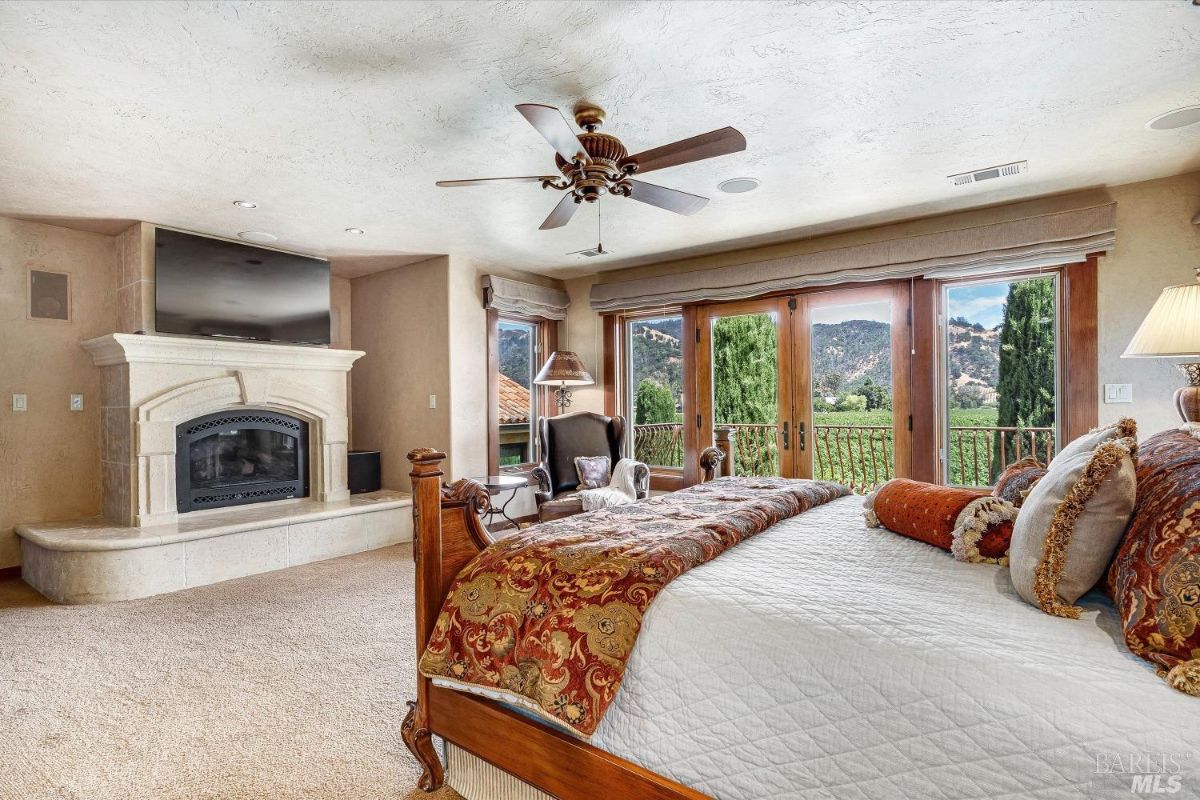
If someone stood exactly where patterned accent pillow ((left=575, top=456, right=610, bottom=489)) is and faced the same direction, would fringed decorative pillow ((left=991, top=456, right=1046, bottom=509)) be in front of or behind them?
in front

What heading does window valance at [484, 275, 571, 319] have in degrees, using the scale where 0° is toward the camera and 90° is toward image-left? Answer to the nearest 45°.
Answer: approximately 315°

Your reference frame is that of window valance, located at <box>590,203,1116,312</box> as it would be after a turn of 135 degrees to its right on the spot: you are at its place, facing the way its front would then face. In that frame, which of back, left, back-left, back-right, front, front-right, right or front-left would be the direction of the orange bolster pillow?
back

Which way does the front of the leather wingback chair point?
toward the camera

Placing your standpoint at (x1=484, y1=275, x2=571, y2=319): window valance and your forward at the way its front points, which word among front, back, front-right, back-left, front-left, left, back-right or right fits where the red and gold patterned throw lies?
front-right

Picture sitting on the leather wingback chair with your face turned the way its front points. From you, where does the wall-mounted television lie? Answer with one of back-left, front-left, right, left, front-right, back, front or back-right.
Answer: right

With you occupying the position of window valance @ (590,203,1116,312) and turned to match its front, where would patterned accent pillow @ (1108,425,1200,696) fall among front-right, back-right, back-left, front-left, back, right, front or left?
front-left

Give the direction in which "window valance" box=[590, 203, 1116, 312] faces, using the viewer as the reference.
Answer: facing the viewer and to the left of the viewer

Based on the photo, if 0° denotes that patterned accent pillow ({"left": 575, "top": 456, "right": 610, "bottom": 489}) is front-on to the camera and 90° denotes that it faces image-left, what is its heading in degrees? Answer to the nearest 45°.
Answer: approximately 0°

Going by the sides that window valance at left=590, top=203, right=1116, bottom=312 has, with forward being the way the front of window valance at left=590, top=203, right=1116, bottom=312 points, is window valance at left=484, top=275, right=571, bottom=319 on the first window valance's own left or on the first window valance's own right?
on the first window valance's own right

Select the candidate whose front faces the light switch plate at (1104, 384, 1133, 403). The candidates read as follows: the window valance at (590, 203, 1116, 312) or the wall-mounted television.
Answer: the wall-mounted television

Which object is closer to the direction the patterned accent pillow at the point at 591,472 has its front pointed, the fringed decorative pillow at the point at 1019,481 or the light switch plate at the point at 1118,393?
the fringed decorative pillow

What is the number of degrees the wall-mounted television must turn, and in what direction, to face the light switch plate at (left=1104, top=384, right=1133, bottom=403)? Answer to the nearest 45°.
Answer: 0° — it already faces it
